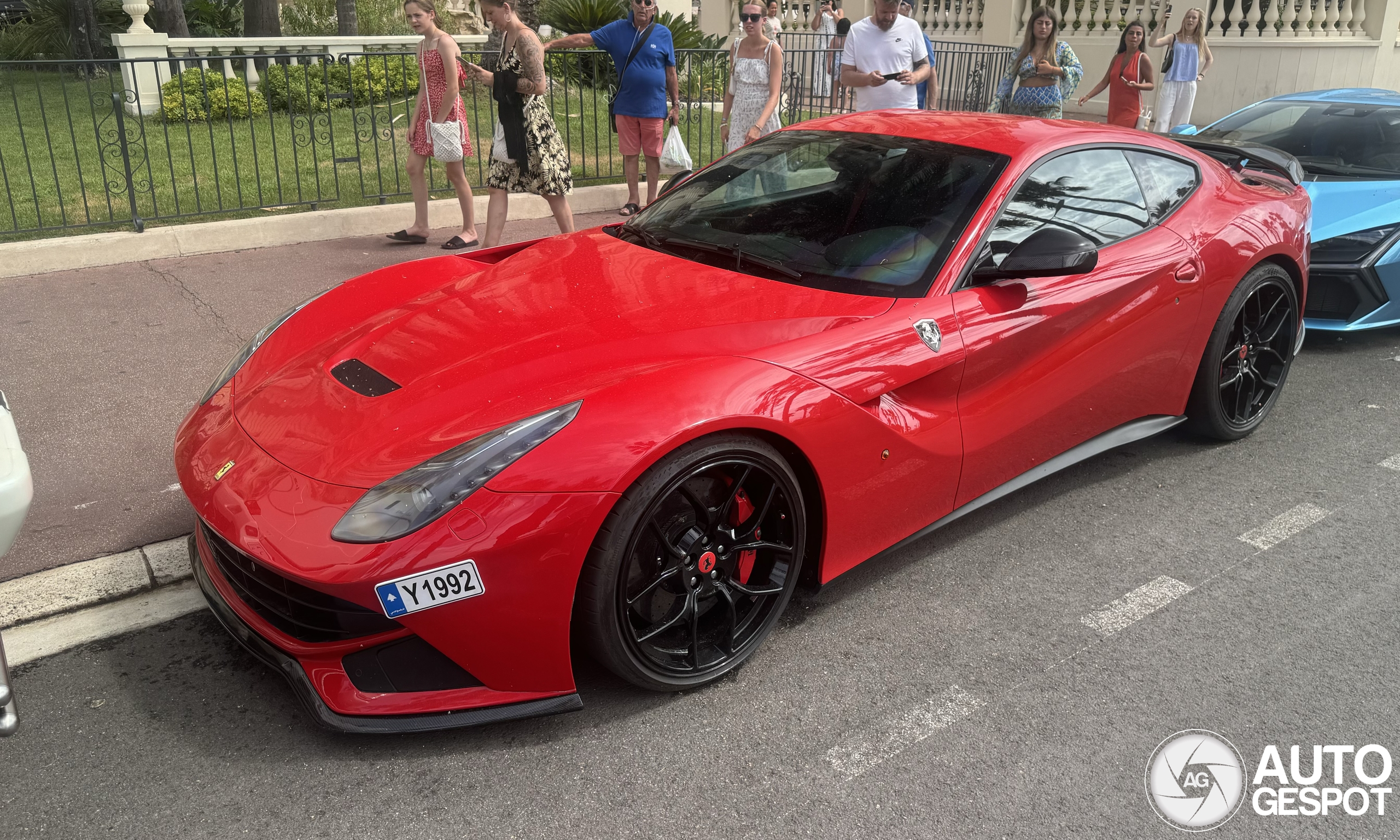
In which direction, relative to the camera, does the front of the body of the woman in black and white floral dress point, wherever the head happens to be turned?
to the viewer's left

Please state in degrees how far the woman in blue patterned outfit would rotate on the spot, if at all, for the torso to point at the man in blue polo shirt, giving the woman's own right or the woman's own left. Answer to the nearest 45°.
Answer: approximately 45° to the woman's own right

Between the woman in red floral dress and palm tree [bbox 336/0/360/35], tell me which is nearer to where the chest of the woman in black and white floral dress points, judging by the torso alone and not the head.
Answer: the woman in red floral dress

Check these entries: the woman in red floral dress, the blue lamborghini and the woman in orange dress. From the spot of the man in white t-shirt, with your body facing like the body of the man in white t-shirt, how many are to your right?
1

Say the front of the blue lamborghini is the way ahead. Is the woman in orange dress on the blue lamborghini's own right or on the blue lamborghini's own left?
on the blue lamborghini's own right

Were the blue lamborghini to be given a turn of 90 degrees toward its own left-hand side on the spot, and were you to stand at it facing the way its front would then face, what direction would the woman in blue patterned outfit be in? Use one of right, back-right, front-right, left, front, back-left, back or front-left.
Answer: back

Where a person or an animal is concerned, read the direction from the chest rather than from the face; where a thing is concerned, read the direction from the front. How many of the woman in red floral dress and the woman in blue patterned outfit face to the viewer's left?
1

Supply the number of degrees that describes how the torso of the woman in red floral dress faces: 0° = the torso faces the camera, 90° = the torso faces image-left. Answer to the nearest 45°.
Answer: approximately 90°

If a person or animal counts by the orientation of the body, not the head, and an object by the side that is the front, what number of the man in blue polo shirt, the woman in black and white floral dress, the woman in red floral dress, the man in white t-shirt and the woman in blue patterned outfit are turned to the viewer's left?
2

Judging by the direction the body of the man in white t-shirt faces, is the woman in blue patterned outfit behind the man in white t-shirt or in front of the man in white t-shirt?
behind

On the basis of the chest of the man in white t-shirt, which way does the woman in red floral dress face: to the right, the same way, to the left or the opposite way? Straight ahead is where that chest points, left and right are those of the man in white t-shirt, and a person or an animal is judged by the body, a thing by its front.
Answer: to the right

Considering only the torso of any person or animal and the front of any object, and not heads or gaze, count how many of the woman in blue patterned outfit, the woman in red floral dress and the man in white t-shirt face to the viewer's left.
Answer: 1
